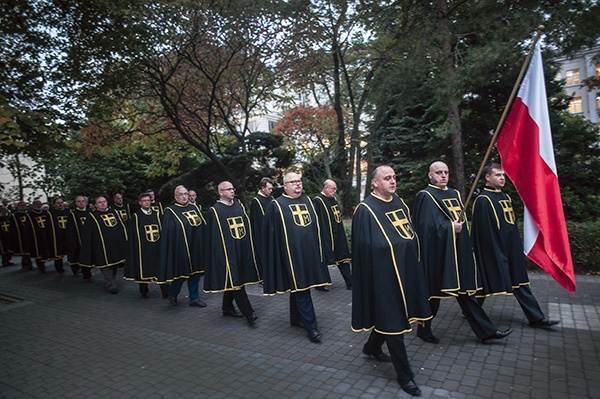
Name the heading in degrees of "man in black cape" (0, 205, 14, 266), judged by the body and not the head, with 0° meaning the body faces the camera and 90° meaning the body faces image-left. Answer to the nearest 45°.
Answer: approximately 315°

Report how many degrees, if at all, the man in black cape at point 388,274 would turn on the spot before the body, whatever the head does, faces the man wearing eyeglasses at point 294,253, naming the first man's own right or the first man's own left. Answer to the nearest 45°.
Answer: approximately 180°

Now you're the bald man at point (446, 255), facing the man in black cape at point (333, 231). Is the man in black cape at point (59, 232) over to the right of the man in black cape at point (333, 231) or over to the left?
left

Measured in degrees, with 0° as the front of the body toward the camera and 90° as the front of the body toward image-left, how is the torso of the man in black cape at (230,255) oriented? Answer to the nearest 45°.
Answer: approximately 315°

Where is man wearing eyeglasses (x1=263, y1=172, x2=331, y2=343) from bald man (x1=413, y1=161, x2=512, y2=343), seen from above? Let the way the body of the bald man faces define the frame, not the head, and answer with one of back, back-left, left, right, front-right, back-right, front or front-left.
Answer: back-right

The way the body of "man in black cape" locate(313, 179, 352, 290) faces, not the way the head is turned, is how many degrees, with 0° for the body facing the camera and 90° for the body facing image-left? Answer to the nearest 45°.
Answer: approximately 315°

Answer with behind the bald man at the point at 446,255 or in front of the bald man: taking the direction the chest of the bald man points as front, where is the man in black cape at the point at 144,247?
behind
